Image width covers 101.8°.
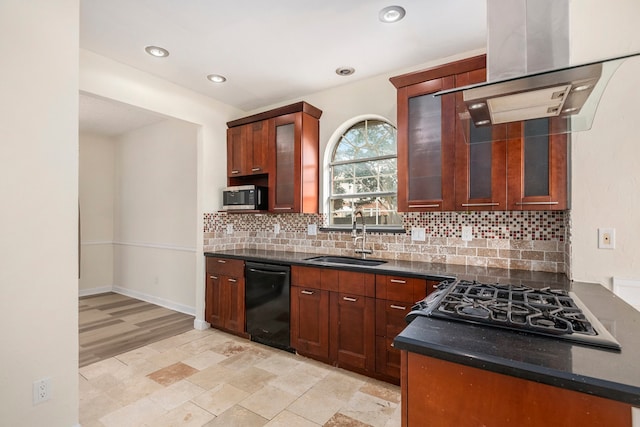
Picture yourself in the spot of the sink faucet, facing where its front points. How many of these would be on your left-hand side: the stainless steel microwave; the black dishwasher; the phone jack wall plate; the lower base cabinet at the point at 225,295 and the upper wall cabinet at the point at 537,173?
2

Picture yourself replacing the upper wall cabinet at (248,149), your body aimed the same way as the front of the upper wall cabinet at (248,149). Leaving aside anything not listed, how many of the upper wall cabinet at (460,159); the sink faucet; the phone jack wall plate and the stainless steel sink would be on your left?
4

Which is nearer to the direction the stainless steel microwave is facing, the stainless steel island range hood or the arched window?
the stainless steel island range hood

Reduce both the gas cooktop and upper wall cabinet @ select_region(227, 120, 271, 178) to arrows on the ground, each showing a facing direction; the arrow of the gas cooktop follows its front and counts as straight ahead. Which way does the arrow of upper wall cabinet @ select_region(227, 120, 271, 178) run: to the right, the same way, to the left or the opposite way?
to the left

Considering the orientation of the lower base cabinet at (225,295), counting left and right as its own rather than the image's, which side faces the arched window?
left

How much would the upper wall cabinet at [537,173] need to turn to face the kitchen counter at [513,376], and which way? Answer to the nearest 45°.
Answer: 0° — it already faces it

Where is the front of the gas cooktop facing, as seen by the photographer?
facing to the left of the viewer

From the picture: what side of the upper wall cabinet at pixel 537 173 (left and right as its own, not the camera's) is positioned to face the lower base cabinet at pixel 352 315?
right

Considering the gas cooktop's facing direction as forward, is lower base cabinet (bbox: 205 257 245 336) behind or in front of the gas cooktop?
in front

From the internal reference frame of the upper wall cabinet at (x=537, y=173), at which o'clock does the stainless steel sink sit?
The stainless steel sink is roughly at 3 o'clock from the upper wall cabinet.
